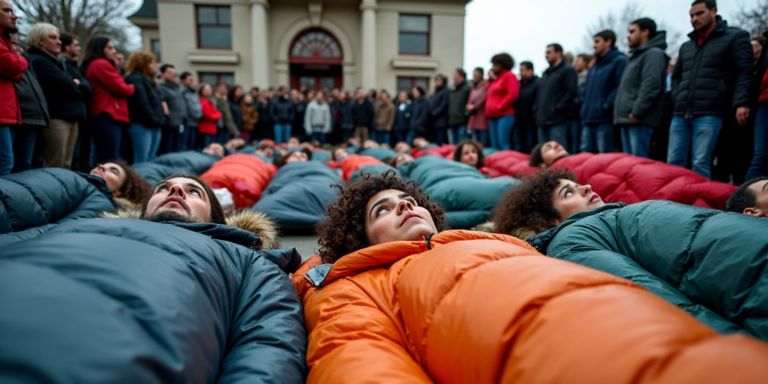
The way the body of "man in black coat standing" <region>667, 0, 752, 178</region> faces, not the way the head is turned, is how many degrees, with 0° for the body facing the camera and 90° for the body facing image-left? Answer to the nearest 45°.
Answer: approximately 45°

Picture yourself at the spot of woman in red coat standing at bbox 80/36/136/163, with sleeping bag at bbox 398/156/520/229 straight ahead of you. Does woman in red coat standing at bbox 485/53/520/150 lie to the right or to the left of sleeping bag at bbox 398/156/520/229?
left

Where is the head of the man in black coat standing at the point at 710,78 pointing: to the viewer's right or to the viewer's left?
to the viewer's left

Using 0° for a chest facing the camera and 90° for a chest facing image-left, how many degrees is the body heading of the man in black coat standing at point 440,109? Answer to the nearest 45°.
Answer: approximately 45°

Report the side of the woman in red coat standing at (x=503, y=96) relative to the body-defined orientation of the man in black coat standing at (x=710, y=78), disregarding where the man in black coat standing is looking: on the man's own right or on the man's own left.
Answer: on the man's own right

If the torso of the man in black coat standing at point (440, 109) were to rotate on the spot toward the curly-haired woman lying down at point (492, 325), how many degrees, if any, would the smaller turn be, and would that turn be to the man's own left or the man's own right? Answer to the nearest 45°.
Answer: approximately 45° to the man's own left
